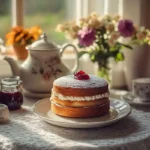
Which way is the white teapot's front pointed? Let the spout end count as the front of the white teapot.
to the viewer's left

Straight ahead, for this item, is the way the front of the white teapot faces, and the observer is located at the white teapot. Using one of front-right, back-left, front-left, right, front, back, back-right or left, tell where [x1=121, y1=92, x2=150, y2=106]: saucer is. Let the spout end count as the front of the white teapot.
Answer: back
